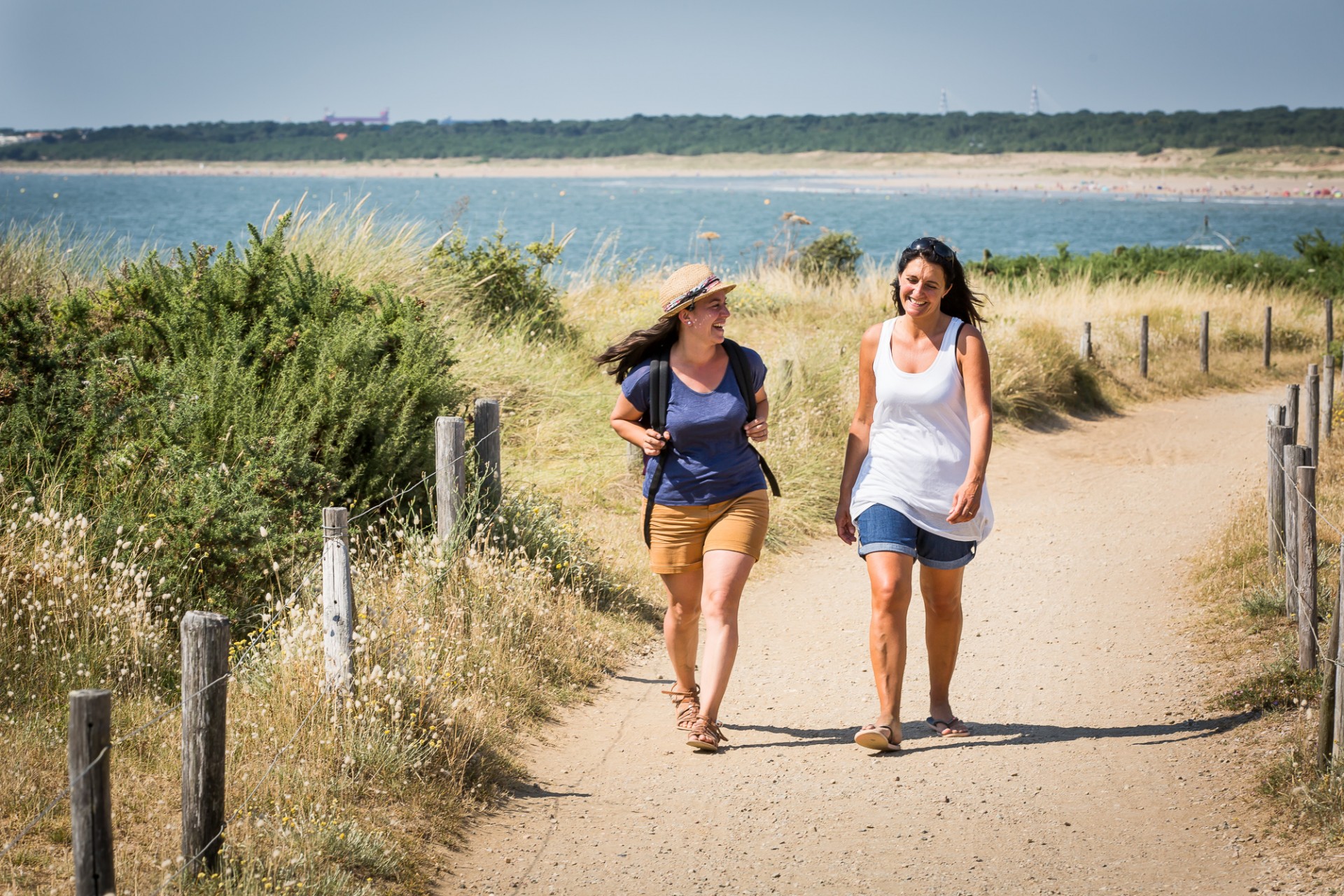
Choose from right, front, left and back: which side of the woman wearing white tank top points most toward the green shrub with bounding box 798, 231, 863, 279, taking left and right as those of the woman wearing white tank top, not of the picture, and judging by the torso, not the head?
back

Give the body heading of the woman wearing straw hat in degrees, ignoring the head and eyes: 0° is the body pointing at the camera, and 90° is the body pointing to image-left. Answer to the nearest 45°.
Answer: approximately 0°

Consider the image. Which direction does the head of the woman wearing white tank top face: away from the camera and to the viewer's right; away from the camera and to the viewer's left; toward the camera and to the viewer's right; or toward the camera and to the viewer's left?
toward the camera and to the viewer's left

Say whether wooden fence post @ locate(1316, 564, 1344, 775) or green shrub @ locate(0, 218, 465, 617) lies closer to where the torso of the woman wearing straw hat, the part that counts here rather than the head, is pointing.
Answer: the wooden fence post

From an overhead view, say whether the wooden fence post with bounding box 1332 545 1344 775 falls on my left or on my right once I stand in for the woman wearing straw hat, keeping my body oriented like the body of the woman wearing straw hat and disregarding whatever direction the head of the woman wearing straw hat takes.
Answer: on my left

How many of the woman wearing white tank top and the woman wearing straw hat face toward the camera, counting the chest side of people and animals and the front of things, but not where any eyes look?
2

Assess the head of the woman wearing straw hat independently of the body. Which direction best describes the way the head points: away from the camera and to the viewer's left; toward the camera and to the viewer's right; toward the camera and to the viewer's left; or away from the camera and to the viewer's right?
toward the camera and to the viewer's right

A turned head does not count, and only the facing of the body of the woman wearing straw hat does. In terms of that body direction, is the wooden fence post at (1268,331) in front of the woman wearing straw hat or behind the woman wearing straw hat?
behind
